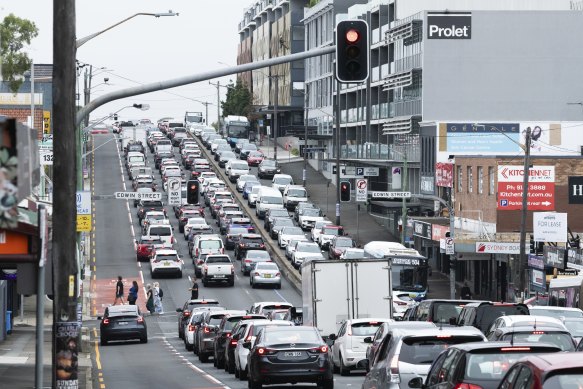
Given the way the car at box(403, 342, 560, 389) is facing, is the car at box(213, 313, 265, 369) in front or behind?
in front

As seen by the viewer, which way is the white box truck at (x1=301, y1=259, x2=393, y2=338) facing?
away from the camera

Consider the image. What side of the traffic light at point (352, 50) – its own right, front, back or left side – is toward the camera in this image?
front

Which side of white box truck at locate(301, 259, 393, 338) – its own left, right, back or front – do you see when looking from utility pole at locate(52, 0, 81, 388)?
back

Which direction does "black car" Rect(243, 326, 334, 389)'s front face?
away from the camera
